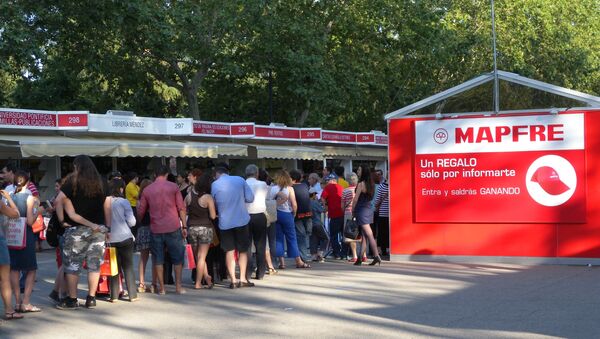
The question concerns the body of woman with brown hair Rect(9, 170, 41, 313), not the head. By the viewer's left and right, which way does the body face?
facing away from the viewer and to the right of the viewer

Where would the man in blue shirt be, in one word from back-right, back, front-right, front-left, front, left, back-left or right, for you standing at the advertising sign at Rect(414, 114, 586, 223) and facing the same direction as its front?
front-right

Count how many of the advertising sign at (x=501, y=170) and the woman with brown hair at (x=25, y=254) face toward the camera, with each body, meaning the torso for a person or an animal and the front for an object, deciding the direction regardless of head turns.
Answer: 1

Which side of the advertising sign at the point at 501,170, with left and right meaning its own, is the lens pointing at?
front

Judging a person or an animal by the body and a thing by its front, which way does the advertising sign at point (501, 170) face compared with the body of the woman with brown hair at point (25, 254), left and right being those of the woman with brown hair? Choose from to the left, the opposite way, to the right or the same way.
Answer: the opposite way

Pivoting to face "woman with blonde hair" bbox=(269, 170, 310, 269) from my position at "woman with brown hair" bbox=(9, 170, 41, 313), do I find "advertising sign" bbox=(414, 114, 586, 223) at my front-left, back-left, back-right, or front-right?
front-right

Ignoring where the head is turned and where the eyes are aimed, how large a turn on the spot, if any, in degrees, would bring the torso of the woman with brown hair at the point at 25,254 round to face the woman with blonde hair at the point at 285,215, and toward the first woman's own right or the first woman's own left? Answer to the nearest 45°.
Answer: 0° — they already face them
